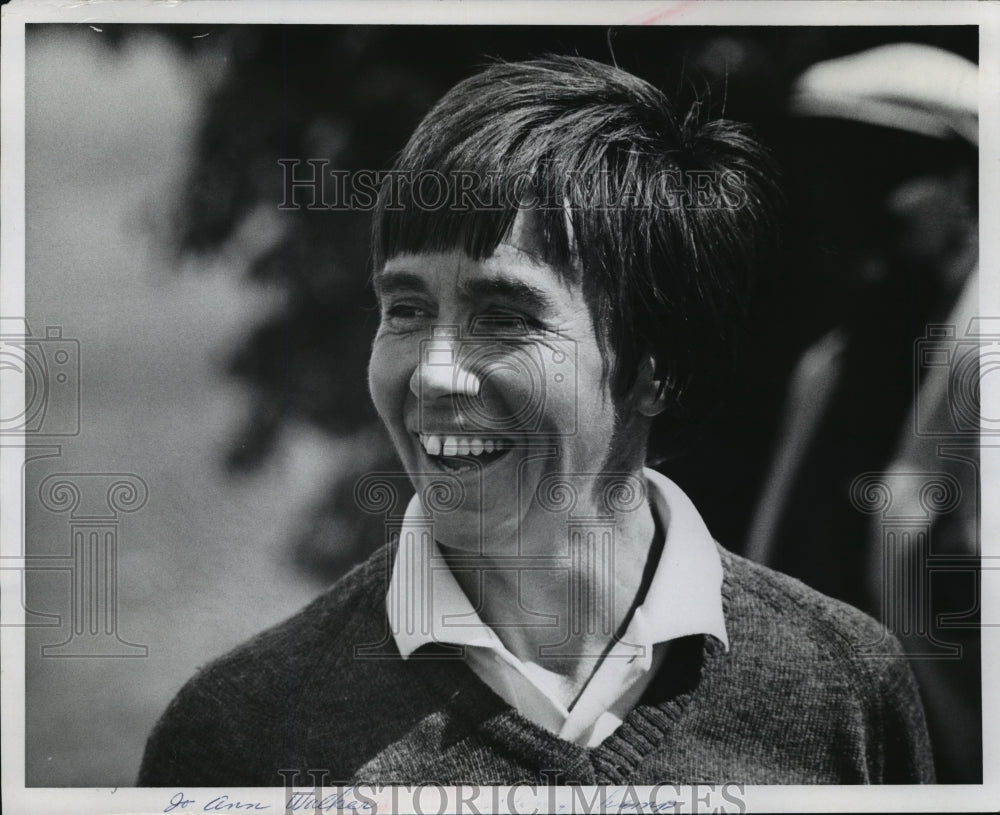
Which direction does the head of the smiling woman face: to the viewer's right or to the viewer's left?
to the viewer's left

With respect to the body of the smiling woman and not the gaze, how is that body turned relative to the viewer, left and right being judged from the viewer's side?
facing the viewer
